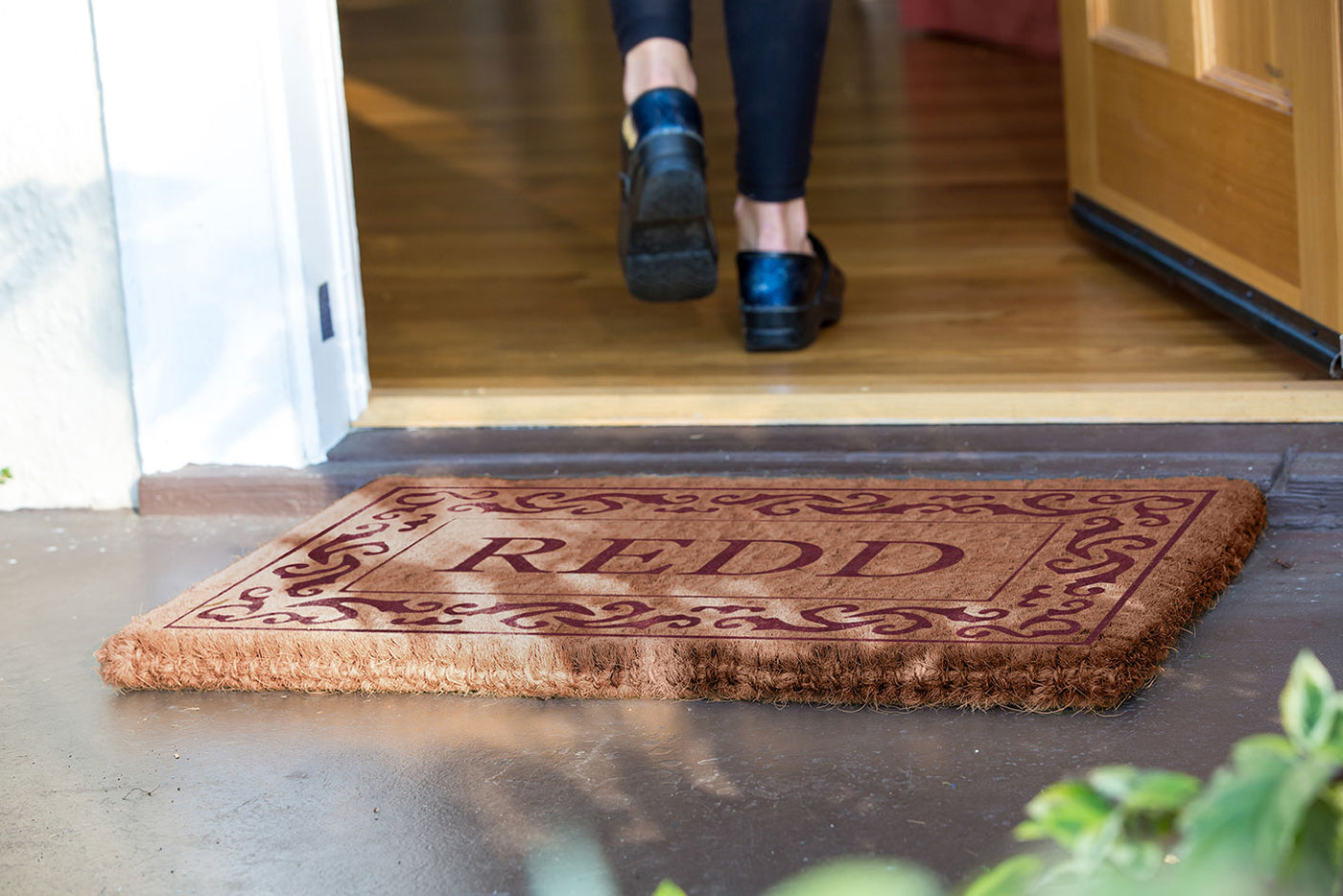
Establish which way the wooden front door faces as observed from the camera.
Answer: facing the viewer and to the left of the viewer

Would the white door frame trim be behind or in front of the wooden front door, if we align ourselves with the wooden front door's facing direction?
in front

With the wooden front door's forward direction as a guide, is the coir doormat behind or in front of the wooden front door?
in front
